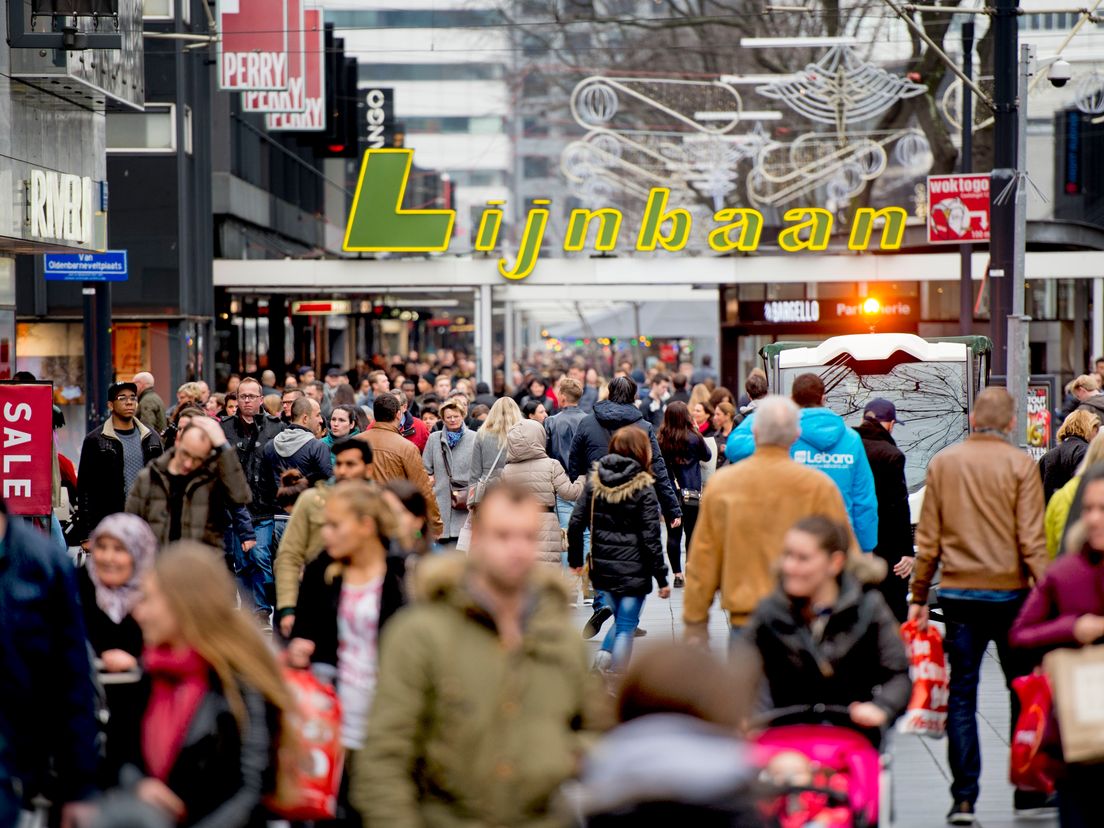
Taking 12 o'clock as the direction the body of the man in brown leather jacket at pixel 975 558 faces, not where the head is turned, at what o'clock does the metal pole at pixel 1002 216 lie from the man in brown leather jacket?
The metal pole is roughly at 12 o'clock from the man in brown leather jacket.

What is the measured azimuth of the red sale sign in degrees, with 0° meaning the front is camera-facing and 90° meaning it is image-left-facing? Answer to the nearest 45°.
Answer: approximately 0°

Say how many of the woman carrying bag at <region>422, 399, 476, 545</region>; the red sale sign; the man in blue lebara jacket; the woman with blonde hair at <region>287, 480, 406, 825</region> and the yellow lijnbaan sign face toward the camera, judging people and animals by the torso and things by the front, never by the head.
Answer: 4

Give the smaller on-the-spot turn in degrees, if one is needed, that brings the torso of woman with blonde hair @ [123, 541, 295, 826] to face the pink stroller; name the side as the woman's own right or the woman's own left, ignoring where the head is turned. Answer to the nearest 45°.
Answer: approximately 135° to the woman's own left

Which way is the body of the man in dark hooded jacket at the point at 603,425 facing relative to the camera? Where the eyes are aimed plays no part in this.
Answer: away from the camera

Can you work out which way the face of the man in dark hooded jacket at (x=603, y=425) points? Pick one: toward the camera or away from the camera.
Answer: away from the camera

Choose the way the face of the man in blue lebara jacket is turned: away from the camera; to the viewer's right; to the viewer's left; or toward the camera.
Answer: away from the camera

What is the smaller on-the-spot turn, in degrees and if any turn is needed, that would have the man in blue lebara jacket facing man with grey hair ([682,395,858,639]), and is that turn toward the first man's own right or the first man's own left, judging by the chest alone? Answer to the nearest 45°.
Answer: approximately 180°

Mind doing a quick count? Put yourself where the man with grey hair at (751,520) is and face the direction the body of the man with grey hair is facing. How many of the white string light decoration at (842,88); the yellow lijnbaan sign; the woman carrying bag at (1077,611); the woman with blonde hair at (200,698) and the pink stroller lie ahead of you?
2

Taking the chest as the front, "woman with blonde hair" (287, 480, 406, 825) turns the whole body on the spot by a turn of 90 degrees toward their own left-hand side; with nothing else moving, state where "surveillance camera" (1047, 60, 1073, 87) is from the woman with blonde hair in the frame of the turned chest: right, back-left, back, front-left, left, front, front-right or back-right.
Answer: front-left

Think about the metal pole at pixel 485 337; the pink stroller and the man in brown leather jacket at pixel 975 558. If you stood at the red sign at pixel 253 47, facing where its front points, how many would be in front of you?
2

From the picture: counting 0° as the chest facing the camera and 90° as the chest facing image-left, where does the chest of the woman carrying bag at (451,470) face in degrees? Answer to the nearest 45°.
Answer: approximately 0°

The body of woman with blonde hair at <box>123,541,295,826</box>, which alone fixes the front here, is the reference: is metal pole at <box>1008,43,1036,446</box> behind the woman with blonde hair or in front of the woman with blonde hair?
behind

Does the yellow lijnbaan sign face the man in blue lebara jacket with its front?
yes
